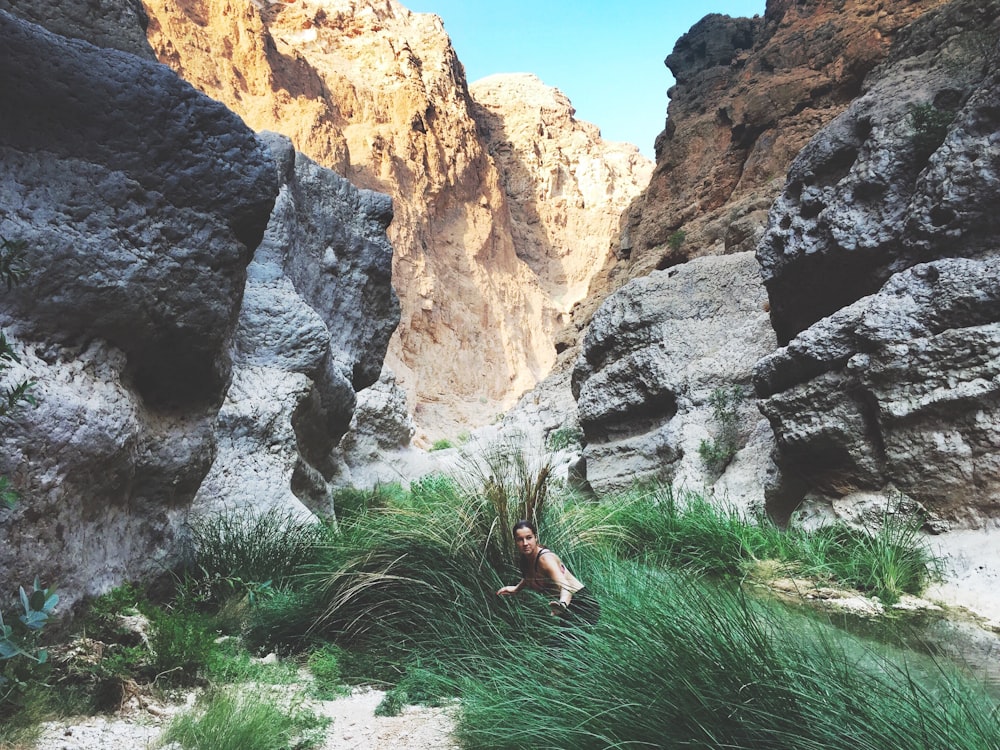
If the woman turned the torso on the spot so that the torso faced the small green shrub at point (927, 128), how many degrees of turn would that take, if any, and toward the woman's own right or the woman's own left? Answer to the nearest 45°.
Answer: approximately 180°

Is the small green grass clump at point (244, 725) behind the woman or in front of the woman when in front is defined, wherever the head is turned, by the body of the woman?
in front

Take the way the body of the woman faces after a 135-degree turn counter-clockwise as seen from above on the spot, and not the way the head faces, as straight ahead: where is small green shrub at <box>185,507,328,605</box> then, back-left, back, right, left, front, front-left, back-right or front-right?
back-left

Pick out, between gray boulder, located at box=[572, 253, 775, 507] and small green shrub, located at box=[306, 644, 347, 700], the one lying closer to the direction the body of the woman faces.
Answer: the small green shrub

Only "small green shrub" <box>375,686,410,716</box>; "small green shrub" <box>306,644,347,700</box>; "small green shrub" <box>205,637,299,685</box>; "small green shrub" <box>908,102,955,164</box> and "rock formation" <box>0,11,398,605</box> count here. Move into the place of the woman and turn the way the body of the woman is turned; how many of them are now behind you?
1

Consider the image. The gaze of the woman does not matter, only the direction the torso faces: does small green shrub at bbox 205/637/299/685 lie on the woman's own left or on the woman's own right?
on the woman's own right

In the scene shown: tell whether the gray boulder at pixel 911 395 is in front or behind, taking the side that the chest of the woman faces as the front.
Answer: behind

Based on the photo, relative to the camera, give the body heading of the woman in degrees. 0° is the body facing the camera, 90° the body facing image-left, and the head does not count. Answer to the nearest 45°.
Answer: approximately 45°

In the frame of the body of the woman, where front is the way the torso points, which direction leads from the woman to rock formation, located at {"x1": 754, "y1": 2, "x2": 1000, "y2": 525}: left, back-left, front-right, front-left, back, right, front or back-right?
back

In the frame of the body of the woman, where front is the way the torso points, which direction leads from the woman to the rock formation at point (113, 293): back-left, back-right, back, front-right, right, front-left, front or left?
front-right

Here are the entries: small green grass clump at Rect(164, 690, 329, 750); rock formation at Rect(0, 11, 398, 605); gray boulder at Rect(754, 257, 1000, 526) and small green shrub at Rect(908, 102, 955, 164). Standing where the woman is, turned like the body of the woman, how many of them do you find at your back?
2

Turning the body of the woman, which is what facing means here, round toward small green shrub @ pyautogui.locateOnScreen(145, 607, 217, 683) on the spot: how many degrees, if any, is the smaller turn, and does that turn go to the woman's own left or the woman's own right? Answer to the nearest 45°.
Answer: approximately 45° to the woman's own right

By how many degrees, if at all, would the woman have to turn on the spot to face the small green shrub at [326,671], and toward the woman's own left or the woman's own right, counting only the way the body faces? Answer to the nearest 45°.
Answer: approximately 45° to the woman's own right

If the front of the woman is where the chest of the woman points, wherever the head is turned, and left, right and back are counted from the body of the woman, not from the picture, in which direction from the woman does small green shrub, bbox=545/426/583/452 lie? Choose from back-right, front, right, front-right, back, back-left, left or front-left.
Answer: back-right
